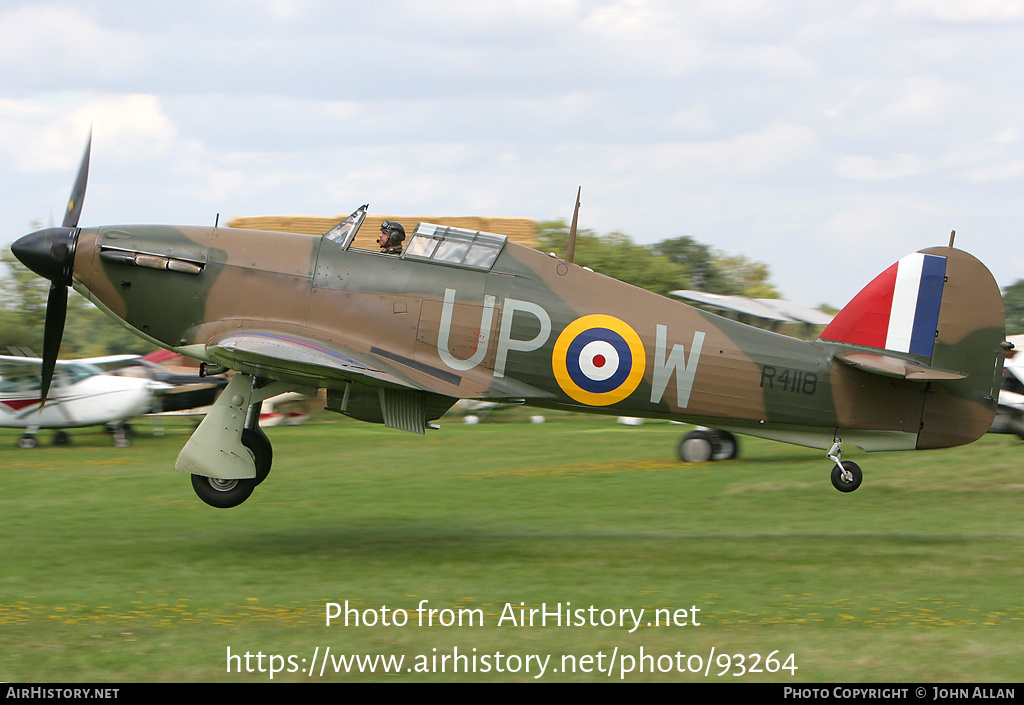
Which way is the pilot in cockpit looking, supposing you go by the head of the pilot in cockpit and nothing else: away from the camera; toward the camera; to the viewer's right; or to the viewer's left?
to the viewer's left

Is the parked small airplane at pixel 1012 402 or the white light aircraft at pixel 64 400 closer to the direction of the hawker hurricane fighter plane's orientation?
the white light aircraft

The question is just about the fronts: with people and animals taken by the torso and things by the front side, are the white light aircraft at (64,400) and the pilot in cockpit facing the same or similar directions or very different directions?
very different directions

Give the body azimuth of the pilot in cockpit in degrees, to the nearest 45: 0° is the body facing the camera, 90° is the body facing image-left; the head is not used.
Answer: approximately 90°

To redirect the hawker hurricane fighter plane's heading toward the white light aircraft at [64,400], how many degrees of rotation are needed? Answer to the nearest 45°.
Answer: approximately 45° to its right

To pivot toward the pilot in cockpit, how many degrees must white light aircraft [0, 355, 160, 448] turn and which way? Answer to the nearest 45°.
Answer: approximately 90° to its right

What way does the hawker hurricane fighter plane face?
to the viewer's left

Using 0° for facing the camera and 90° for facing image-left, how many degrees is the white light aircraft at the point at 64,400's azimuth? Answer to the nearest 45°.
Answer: approximately 270°

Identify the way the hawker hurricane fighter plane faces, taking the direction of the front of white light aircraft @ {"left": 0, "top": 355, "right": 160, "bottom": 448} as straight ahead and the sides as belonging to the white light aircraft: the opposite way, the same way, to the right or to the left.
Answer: the opposite way

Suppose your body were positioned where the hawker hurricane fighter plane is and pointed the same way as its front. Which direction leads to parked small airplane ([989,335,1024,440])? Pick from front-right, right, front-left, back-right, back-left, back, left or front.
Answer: back-right
